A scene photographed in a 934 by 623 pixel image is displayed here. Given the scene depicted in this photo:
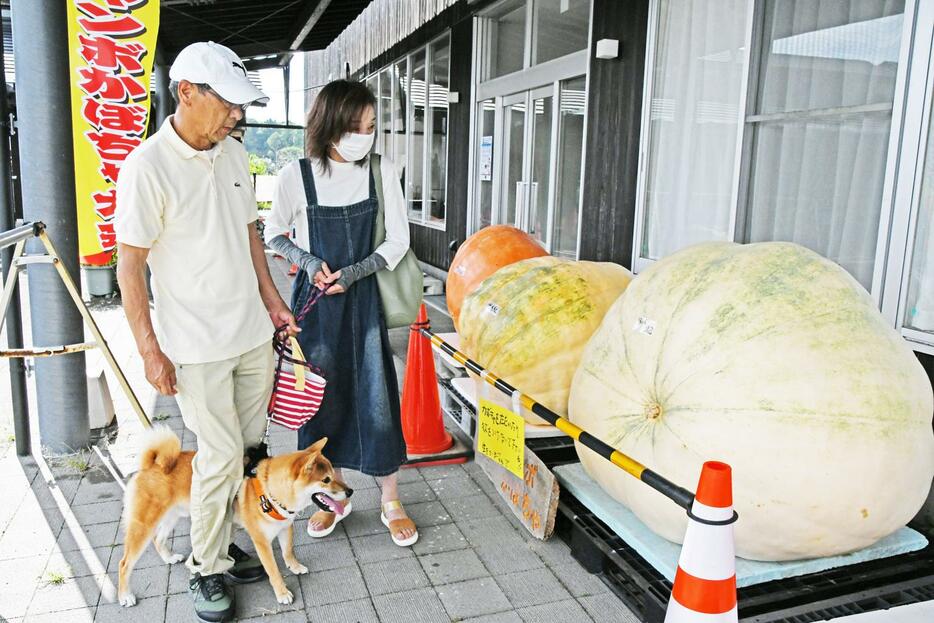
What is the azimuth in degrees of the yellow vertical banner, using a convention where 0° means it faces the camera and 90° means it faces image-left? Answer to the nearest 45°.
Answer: approximately 0°

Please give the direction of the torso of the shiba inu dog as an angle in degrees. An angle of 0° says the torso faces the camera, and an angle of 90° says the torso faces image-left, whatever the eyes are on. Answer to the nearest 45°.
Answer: approximately 270°

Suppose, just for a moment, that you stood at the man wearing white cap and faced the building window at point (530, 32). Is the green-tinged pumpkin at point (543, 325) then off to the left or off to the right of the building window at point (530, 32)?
right

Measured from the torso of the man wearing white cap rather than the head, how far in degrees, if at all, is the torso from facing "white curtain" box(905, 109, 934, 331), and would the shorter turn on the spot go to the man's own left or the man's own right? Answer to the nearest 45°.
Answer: approximately 45° to the man's own left

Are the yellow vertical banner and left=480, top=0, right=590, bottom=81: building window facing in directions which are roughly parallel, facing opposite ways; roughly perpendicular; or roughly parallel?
roughly perpendicular

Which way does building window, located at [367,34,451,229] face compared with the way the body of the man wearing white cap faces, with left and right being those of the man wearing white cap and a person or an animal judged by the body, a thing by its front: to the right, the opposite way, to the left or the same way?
to the right

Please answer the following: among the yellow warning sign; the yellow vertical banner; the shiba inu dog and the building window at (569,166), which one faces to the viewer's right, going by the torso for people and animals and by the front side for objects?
the shiba inu dog

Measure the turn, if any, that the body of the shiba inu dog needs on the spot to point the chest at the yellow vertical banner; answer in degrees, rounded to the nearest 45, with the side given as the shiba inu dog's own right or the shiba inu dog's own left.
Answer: approximately 90° to the shiba inu dog's own left

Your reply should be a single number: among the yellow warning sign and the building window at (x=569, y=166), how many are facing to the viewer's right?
0

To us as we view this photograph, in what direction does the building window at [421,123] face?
facing the viewer and to the left of the viewer

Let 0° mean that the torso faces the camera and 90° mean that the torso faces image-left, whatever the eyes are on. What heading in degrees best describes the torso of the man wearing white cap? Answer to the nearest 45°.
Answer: approximately 315°

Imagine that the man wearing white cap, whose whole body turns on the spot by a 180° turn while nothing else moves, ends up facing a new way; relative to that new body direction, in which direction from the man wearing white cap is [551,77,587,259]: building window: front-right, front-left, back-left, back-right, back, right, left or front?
right

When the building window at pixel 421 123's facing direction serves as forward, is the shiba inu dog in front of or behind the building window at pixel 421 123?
in front

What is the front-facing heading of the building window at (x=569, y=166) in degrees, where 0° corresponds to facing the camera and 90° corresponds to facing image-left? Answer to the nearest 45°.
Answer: approximately 45°

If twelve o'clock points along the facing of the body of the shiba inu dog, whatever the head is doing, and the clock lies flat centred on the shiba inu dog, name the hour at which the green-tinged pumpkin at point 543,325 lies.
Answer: The green-tinged pumpkin is roughly at 11 o'clock from the shiba inu dog.
